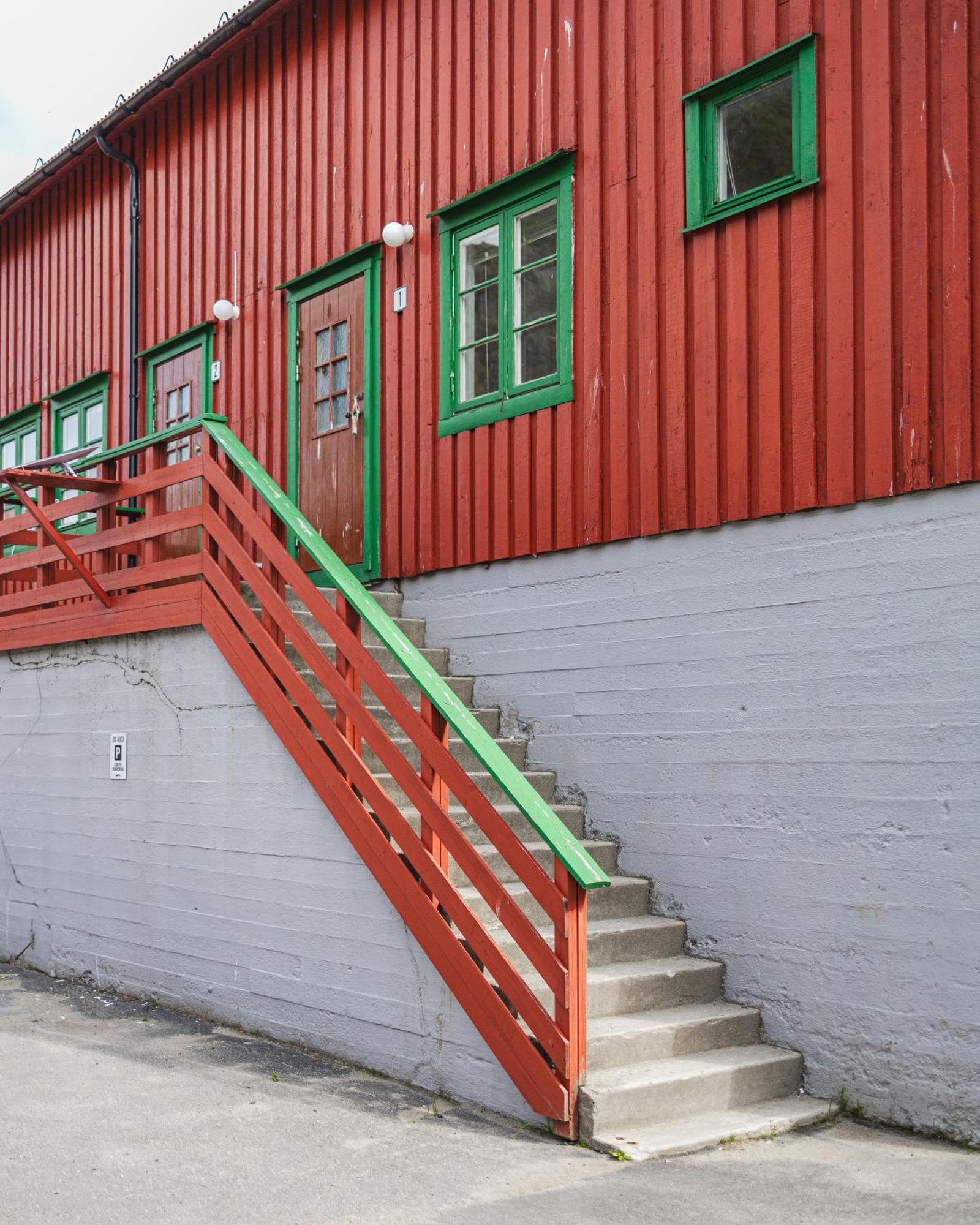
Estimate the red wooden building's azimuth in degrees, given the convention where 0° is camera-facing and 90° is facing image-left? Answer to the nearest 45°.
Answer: approximately 45°

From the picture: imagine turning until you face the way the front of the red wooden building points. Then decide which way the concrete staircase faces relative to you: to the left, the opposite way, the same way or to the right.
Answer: to the left

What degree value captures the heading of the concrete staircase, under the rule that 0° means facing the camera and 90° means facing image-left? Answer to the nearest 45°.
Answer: approximately 315°
